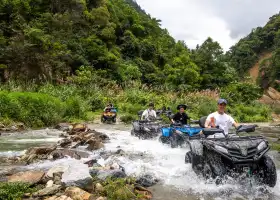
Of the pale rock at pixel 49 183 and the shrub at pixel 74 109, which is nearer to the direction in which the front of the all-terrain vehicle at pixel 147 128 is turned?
the pale rock

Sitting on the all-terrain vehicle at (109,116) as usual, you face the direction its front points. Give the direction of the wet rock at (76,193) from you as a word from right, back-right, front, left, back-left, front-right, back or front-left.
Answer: front

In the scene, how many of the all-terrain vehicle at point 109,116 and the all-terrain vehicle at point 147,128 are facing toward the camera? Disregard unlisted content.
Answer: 2

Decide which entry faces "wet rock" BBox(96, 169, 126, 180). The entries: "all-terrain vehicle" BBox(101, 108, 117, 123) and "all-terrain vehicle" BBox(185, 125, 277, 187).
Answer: "all-terrain vehicle" BBox(101, 108, 117, 123)

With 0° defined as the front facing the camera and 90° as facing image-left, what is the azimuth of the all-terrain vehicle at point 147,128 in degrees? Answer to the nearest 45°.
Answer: approximately 0°

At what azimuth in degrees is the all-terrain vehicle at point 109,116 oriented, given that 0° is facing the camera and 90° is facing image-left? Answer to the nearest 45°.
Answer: approximately 0°

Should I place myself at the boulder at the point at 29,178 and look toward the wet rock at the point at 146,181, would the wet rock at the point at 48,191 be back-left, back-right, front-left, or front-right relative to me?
front-right

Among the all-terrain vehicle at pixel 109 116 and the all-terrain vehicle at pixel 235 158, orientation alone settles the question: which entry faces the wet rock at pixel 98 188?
the all-terrain vehicle at pixel 109 116

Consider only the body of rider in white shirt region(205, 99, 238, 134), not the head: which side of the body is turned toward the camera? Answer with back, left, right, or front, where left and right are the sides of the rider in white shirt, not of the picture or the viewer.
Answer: front

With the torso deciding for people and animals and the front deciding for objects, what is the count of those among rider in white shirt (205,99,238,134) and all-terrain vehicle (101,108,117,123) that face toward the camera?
2

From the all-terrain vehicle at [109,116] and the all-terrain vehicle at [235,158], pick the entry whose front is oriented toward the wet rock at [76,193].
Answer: the all-terrain vehicle at [109,116]

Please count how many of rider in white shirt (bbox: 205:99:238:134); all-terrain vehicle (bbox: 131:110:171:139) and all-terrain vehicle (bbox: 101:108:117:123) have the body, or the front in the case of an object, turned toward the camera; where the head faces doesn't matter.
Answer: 3

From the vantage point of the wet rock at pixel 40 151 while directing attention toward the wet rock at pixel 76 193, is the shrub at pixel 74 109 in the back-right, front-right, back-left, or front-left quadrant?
back-left

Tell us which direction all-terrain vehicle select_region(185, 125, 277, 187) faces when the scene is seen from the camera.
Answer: facing the viewer and to the right of the viewer

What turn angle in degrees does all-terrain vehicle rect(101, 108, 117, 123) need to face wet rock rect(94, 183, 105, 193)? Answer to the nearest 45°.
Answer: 0° — it already faces it

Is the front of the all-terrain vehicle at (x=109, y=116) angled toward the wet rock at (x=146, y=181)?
yes
